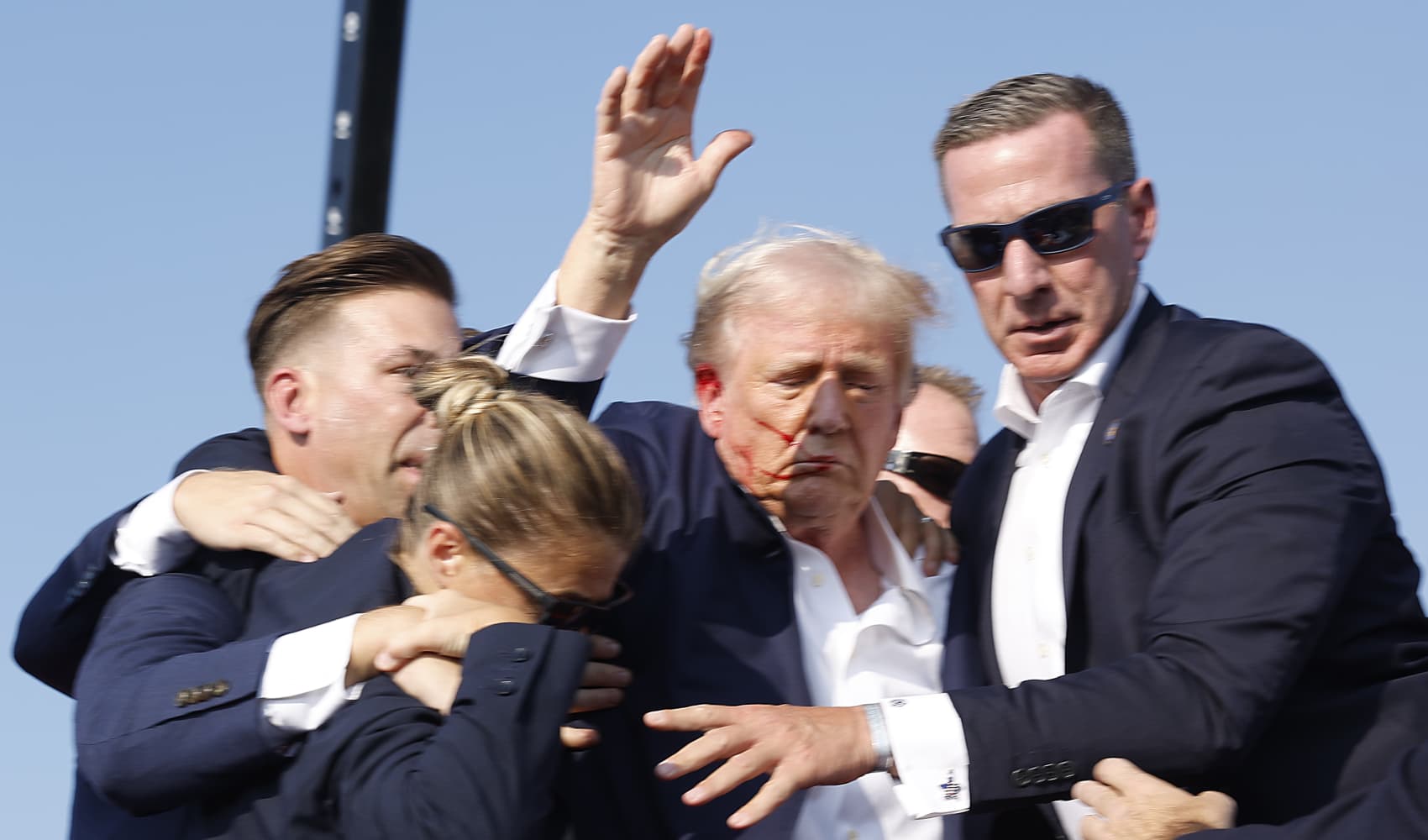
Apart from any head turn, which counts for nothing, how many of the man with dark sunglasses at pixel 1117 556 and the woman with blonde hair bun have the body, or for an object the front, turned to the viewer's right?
1

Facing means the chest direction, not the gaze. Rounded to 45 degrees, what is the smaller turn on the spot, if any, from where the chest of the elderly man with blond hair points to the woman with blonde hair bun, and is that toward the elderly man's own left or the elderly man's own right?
approximately 90° to the elderly man's own right

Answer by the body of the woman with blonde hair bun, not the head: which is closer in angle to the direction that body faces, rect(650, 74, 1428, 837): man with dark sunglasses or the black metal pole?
the man with dark sunglasses

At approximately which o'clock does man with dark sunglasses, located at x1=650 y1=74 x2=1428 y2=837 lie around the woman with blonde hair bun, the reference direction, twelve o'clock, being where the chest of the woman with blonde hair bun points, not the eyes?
The man with dark sunglasses is roughly at 12 o'clock from the woman with blonde hair bun.

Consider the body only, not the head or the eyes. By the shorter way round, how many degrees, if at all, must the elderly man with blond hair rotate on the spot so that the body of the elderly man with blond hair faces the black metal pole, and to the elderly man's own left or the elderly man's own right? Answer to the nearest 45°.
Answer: approximately 180°

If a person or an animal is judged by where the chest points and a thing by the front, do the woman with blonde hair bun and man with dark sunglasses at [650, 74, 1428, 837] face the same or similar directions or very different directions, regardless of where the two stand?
very different directions

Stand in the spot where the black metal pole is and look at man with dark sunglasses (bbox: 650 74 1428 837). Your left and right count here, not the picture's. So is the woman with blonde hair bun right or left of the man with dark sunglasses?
right

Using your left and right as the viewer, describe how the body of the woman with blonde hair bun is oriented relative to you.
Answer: facing to the right of the viewer
